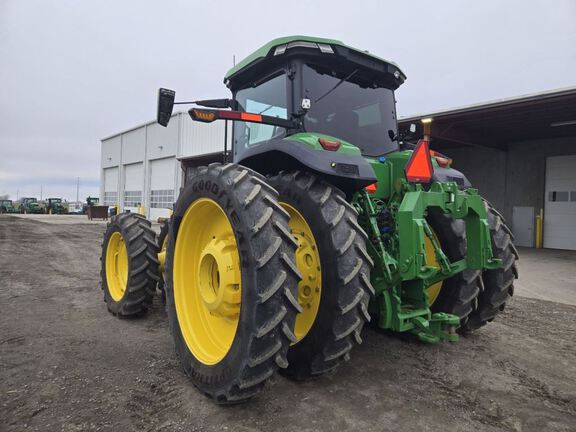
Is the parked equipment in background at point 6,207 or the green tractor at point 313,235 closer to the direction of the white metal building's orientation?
the green tractor

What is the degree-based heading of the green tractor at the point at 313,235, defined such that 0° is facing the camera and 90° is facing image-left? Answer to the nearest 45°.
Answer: approximately 135°

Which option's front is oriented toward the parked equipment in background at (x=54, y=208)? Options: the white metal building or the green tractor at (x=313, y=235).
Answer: the green tractor

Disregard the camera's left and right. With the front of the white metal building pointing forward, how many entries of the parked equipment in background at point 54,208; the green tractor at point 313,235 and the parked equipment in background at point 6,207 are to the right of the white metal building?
2

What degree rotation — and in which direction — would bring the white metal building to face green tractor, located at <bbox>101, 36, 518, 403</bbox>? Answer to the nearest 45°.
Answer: approximately 45° to its left

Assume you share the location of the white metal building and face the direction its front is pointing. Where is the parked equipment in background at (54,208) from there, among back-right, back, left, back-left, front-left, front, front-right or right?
right

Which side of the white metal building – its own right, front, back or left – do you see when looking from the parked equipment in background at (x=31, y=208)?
right

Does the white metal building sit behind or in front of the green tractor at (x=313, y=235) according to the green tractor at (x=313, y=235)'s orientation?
in front

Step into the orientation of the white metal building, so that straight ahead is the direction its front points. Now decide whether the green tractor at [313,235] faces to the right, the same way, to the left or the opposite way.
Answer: to the right

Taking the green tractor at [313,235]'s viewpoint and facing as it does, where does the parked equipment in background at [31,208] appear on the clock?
The parked equipment in background is roughly at 12 o'clock from the green tractor.

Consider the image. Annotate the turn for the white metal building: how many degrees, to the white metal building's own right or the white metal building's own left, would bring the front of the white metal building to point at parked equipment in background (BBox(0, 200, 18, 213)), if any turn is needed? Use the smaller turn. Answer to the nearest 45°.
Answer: approximately 90° to the white metal building's own right

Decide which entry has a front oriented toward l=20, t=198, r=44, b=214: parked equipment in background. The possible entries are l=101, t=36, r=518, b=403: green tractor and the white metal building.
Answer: the green tractor

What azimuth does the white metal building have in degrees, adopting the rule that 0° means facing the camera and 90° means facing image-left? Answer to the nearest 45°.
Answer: approximately 45°

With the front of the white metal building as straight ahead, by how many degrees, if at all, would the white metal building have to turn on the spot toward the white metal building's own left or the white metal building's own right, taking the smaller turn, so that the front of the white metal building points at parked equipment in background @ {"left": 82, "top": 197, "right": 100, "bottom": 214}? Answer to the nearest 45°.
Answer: approximately 90° to the white metal building's own right

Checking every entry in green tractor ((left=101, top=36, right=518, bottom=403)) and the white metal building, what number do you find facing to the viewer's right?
0

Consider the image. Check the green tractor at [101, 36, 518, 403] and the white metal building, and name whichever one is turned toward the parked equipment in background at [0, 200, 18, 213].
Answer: the green tractor
